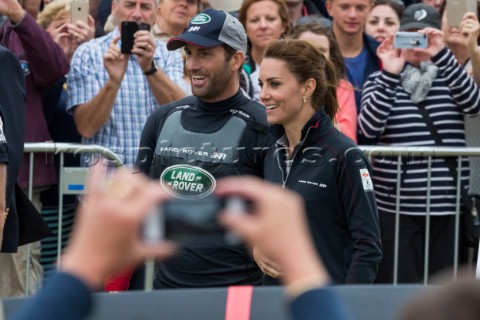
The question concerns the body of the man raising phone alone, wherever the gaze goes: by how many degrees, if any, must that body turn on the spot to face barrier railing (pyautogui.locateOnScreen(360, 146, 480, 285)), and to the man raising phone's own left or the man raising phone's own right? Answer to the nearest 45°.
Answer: approximately 90° to the man raising phone's own left

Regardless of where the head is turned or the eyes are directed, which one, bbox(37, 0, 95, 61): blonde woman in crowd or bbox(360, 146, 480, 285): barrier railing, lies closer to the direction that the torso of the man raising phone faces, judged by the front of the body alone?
the barrier railing

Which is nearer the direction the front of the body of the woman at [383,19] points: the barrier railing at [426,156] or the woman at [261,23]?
the barrier railing

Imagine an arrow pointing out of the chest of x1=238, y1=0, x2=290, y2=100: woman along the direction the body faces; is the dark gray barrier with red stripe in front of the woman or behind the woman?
in front

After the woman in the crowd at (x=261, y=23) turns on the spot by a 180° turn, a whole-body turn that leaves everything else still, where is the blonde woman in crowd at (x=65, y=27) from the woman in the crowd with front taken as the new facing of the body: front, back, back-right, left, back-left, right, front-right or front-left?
left

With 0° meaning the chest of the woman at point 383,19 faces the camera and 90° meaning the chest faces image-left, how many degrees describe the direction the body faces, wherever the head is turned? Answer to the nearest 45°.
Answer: approximately 0°

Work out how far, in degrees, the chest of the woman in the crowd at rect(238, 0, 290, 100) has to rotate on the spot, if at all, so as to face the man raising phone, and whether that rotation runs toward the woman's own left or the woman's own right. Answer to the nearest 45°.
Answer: approximately 45° to the woman's own right
